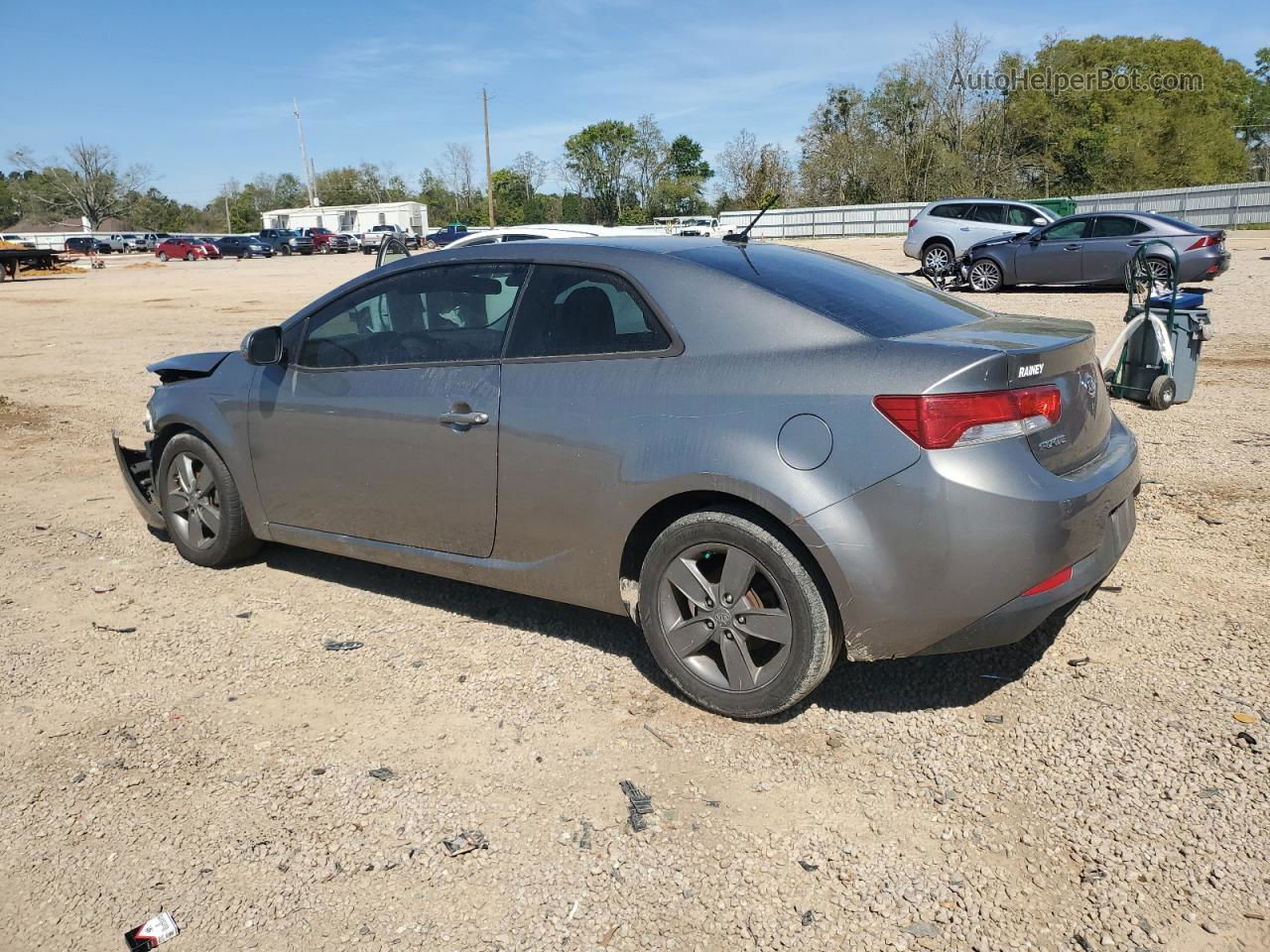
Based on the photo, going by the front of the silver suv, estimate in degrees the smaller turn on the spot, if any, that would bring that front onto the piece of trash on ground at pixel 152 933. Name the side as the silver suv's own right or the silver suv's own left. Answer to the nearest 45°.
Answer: approximately 90° to the silver suv's own right

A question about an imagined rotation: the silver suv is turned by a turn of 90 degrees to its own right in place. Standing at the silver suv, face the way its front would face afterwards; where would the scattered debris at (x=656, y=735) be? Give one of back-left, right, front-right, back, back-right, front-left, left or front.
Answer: front

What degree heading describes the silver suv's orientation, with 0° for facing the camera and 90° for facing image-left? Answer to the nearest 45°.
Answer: approximately 270°

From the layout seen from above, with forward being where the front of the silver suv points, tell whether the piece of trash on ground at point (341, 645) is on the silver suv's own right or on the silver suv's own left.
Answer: on the silver suv's own right

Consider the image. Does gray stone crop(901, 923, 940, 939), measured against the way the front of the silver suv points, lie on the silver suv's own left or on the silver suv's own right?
on the silver suv's own right

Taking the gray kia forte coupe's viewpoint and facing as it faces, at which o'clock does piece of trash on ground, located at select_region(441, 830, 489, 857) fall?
The piece of trash on ground is roughly at 9 o'clock from the gray kia forte coupe.

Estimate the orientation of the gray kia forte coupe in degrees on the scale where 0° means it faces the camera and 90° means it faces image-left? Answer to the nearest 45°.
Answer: approximately 135°

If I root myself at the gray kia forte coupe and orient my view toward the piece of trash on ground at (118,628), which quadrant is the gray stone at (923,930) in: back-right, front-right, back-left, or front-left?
back-left

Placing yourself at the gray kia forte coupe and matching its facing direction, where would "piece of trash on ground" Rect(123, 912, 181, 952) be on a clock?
The piece of trash on ground is roughly at 9 o'clock from the gray kia forte coupe.

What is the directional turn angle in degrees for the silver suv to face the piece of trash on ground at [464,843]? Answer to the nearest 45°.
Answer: approximately 90° to its right

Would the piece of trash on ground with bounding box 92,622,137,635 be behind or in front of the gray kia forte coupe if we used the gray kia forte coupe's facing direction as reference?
in front

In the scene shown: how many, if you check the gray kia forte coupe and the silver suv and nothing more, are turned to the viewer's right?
1
